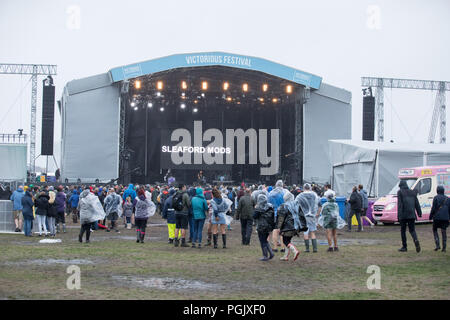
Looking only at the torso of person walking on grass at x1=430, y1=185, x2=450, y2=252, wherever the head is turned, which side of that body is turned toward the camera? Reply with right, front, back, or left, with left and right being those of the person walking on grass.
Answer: back

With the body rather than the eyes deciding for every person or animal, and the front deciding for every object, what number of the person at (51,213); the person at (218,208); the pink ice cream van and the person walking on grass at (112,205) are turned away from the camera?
3

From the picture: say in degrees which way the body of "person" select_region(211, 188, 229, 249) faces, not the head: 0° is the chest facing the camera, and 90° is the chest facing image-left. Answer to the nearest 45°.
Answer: approximately 180°

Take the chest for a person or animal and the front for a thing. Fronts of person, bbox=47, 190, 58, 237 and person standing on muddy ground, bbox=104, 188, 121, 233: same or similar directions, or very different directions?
same or similar directions

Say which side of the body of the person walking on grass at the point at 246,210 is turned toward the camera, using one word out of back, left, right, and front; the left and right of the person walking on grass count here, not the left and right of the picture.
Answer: back

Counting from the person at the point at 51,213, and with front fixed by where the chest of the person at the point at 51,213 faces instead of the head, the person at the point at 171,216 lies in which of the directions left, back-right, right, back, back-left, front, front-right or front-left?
back-right

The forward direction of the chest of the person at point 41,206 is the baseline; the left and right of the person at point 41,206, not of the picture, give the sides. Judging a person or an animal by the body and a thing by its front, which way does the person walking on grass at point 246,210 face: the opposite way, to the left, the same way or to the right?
the same way

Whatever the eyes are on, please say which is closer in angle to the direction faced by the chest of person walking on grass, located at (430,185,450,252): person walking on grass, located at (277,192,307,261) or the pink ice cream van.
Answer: the pink ice cream van

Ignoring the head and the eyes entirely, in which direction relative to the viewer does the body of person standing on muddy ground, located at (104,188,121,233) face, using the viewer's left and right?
facing away from the viewer

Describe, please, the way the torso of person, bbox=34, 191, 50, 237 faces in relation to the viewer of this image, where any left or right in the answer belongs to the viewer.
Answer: facing away from the viewer

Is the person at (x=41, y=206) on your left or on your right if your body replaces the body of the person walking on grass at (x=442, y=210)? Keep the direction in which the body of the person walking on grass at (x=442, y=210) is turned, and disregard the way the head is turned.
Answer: on your left

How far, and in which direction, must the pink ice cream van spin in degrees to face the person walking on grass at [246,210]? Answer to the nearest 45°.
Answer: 0° — it already faces them

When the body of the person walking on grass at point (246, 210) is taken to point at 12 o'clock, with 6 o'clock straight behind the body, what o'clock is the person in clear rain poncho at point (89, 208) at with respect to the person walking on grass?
The person in clear rain poncho is roughly at 9 o'clock from the person walking on grass.

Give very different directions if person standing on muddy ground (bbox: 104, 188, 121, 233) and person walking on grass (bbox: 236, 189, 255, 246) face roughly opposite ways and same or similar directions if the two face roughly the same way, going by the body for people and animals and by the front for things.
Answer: same or similar directions

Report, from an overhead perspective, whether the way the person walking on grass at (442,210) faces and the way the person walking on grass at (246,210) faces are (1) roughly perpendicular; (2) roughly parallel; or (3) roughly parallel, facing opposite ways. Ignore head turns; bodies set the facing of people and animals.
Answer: roughly parallel

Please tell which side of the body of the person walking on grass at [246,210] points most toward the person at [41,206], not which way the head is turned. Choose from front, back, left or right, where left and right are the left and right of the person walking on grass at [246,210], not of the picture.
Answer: left

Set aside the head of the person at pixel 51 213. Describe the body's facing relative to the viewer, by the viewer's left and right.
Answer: facing away from the viewer
